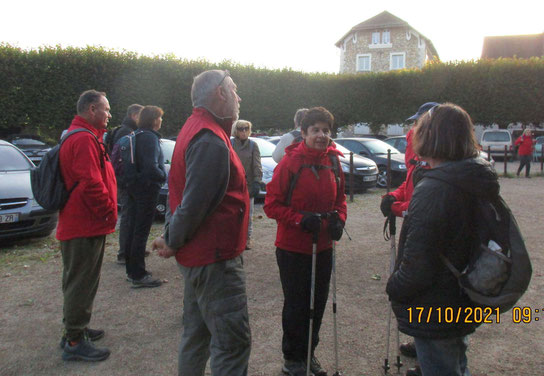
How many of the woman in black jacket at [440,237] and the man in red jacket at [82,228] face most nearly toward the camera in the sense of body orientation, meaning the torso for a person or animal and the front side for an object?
0

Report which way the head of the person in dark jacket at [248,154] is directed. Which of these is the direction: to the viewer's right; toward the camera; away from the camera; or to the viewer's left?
toward the camera

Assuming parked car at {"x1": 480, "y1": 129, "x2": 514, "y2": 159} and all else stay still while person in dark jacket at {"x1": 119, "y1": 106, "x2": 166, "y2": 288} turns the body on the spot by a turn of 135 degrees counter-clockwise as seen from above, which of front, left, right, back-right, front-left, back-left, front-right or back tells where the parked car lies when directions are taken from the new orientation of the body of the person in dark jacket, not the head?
right

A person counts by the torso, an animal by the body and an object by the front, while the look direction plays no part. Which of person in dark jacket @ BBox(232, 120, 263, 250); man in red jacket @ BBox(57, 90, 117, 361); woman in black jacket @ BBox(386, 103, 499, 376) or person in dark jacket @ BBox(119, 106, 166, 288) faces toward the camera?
person in dark jacket @ BBox(232, 120, 263, 250)

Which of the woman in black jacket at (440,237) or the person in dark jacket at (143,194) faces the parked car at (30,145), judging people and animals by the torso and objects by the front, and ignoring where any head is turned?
the woman in black jacket

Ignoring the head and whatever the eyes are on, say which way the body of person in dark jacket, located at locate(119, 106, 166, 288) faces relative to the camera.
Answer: to the viewer's right

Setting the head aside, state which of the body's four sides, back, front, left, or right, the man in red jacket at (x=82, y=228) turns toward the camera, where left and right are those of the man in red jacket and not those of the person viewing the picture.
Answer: right

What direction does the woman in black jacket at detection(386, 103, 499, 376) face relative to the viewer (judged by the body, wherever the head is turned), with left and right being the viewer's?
facing away from the viewer and to the left of the viewer

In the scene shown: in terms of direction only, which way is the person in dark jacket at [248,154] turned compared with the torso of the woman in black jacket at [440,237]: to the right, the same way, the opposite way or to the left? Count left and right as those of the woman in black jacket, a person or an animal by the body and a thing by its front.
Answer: the opposite way

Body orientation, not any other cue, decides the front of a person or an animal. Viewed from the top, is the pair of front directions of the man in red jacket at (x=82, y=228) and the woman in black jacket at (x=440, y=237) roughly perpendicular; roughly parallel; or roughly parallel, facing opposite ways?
roughly perpendicular

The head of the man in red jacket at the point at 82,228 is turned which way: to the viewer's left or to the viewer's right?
to the viewer's right

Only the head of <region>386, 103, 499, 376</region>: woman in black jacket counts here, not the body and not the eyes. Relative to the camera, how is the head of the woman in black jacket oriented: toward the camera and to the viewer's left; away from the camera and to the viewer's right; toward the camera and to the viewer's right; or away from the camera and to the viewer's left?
away from the camera and to the viewer's left

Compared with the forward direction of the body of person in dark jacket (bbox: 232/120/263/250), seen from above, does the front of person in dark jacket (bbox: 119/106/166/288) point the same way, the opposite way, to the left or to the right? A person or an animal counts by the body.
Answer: to the left

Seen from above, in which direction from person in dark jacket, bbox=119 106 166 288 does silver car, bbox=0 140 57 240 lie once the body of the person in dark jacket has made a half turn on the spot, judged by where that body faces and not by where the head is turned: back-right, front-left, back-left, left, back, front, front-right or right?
front-right

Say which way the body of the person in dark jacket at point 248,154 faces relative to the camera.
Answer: toward the camera

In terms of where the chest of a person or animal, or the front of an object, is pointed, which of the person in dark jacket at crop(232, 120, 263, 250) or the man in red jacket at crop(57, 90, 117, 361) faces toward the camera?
the person in dark jacket

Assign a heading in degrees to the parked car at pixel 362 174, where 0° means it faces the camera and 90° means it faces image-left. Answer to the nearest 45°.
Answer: approximately 315°

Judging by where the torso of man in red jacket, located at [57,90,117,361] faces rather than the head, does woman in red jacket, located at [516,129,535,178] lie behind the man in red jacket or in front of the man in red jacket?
in front

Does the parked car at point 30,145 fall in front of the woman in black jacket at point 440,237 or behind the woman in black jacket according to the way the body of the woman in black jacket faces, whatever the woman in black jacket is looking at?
in front

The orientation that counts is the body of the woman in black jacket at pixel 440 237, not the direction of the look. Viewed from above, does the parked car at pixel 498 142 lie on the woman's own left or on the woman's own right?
on the woman's own right

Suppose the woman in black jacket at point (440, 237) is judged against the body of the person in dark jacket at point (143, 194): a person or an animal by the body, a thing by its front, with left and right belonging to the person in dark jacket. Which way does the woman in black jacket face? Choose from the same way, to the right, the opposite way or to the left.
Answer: to the left
